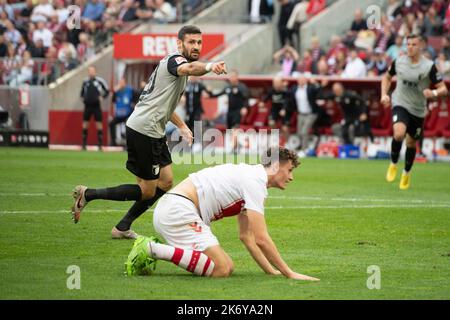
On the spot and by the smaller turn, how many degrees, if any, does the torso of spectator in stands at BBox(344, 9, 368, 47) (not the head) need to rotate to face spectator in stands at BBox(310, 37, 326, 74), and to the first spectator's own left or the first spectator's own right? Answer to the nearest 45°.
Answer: approximately 45° to the first spectator's own right

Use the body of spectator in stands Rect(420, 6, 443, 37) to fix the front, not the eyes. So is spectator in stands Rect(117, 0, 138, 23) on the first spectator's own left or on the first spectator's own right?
on the first spectator's own right

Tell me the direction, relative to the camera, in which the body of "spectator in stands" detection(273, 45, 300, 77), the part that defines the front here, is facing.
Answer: toward the camera

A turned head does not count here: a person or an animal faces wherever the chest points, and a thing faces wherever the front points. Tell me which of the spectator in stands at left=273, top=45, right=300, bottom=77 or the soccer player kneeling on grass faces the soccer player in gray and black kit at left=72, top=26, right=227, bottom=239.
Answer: the spectator in stands

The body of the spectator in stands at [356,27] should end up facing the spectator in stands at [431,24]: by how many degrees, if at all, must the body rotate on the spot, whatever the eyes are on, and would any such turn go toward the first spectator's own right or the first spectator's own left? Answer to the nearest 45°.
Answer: approximately 135° to the first spectator's own left

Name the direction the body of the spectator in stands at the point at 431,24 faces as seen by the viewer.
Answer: toward the camera

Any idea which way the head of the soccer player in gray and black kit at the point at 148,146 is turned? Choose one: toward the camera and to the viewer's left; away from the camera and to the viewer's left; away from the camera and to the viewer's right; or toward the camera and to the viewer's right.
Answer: toward the camera and to the viewer's right

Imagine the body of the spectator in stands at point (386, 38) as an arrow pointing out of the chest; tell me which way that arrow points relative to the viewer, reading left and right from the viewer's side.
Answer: facing the viewer and to the left of the viewer

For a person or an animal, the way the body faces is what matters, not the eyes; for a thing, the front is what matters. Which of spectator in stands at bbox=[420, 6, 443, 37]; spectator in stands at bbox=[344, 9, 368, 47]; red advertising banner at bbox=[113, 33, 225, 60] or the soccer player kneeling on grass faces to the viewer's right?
the soccer player kneeling on grass

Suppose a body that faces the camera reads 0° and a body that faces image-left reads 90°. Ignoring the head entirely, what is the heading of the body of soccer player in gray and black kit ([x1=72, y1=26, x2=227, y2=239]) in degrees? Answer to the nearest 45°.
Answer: approximately 270°

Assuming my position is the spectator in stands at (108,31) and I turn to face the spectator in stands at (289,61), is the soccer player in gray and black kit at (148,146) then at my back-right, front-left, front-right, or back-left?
front-right

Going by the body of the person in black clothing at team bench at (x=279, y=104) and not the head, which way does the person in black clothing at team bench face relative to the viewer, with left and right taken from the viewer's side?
facing the viewer

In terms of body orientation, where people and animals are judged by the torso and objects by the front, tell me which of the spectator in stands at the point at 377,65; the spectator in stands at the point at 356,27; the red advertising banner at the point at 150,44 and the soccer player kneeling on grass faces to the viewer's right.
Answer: the soccer player kneeling on grass
